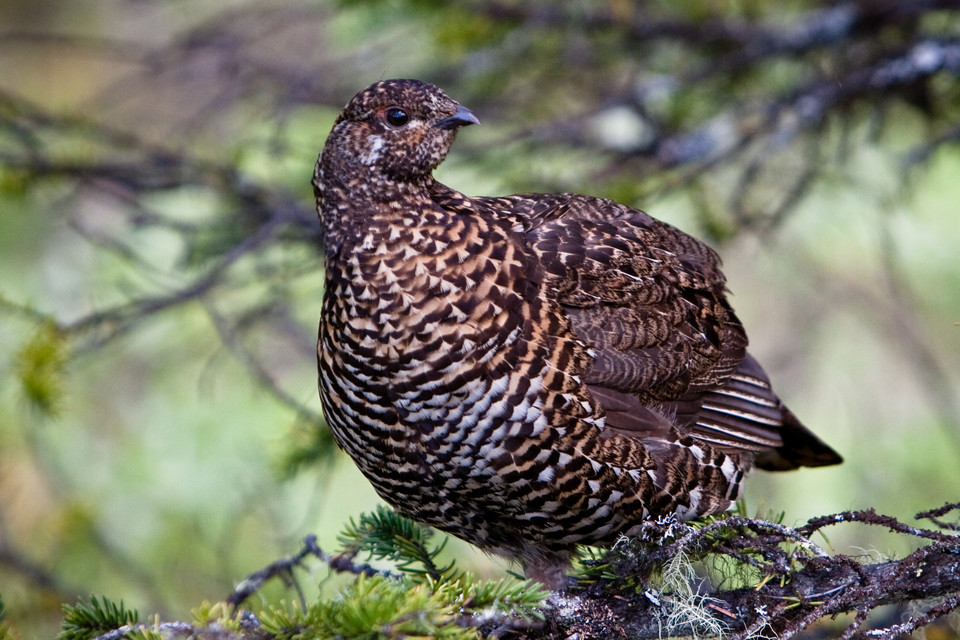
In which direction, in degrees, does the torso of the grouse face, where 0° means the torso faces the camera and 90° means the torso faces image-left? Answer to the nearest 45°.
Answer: approximately 45°
